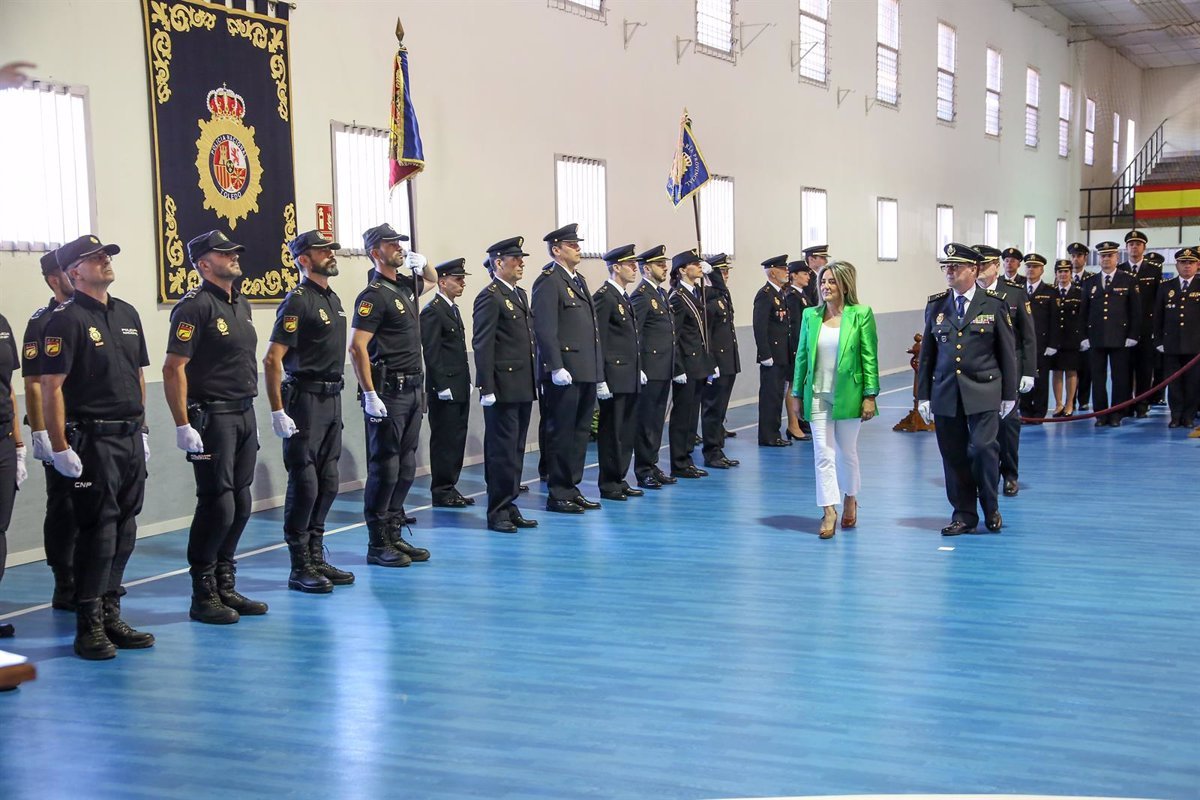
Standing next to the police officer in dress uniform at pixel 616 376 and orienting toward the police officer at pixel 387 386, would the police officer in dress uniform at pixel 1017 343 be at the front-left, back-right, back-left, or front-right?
back-left

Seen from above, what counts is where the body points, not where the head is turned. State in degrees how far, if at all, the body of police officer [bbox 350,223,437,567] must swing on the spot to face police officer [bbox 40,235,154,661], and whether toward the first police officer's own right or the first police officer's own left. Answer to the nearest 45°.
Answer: approximately 90° to the first police officer's own right

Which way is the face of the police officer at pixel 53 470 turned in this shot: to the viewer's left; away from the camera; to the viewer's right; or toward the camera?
to the viewer's right

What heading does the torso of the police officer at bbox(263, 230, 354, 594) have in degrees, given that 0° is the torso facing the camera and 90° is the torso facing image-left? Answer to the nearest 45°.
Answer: approximately 315°

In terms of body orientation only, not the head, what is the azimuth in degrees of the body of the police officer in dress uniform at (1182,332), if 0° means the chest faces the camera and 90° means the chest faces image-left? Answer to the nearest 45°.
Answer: approximately 0°

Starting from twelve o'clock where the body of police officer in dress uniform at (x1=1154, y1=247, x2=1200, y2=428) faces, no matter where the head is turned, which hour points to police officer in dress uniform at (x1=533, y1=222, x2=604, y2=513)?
police officer in dress uniform at (x1=533, y1=222, x2=604, y2=513) is roughly at 1 o'clock from police officer in dress uniform at (x1=1154, y1=247, x2=1200, y2=428).

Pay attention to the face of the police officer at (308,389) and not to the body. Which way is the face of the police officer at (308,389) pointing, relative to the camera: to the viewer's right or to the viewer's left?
to the viewer's right

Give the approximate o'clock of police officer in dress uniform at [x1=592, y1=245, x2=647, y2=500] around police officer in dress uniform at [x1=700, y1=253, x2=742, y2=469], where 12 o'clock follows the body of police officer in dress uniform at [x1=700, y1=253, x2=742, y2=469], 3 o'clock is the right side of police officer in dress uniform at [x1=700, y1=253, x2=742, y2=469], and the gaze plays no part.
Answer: police officer in dress uniform at [x1=592, y1=245, x2=647, y2=500] is roughly at 2 o'clock from police officer in dress uniform at [x1=700, y1=253, x2=742, y2=469].

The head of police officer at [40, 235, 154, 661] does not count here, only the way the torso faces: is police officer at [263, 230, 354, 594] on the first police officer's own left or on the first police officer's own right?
on the first police officer's own left
